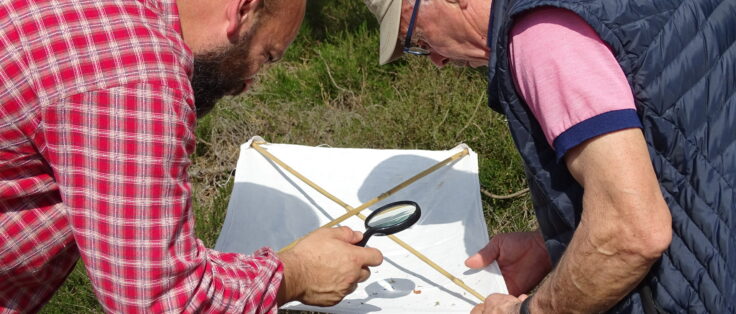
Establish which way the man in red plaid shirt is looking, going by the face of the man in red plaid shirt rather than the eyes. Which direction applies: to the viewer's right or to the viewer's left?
to the viewer's right

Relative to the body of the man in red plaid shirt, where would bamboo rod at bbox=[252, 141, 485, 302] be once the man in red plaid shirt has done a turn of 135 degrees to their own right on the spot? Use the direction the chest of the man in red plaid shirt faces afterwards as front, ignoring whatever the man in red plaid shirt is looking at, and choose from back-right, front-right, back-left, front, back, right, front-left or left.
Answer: back

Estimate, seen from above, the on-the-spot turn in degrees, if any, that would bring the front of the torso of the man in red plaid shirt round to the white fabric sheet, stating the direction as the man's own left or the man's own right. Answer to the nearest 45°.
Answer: approximately 45° to the man's own left

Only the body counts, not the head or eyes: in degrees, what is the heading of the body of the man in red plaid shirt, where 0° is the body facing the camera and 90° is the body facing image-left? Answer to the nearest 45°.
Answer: approximately 270°
